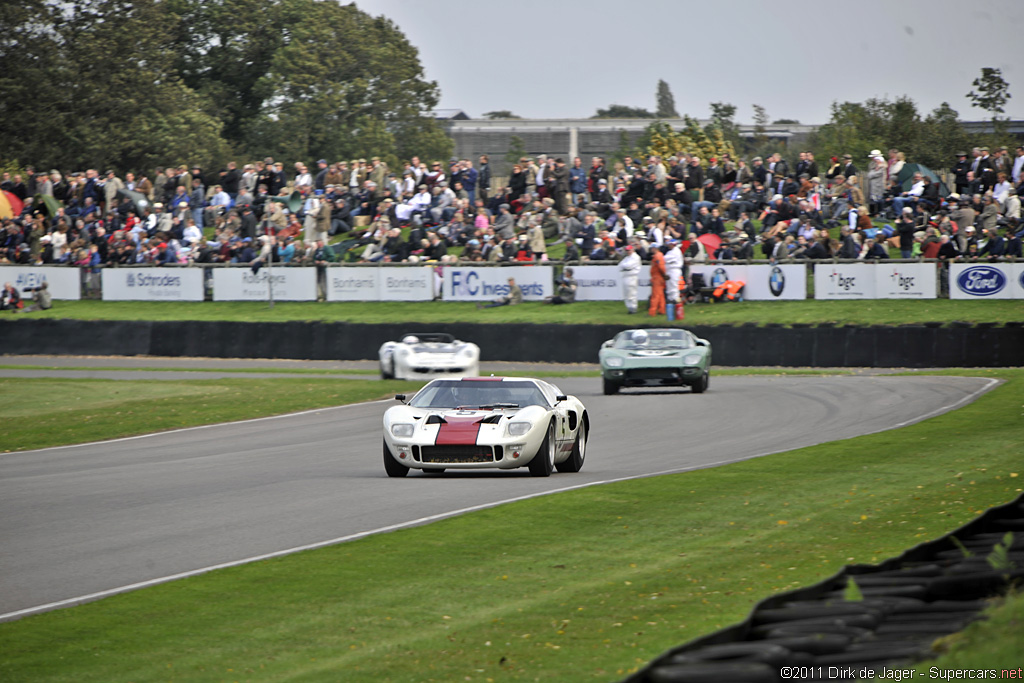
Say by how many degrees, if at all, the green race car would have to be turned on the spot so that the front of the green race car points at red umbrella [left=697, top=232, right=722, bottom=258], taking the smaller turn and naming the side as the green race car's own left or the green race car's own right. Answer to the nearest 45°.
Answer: approximately 180°

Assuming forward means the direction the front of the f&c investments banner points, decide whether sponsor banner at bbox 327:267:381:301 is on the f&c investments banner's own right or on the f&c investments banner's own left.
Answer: on the f&c investments banner's own right

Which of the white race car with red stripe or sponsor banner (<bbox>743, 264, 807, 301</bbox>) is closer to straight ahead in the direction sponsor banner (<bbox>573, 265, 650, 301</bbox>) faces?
the white race car with red stripe

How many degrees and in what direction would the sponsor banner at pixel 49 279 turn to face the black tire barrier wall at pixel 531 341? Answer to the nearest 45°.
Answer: approximately 45° to its left

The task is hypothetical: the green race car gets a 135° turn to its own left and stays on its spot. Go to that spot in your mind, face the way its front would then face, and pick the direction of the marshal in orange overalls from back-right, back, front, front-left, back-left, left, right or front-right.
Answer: front-left

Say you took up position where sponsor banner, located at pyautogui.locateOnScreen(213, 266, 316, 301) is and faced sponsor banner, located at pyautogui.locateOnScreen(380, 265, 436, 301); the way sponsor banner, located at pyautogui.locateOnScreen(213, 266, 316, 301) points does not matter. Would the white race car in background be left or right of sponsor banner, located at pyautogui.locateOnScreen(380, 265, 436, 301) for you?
right

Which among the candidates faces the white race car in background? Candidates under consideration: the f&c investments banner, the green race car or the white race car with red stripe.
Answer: the f&c investments banner

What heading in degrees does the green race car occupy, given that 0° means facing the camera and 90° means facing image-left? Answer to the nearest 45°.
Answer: approximately 0°

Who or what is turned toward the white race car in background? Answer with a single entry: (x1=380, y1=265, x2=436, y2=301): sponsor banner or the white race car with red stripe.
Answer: the sponsor banner

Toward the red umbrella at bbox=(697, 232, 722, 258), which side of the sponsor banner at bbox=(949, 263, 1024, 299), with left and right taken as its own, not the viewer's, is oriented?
right
